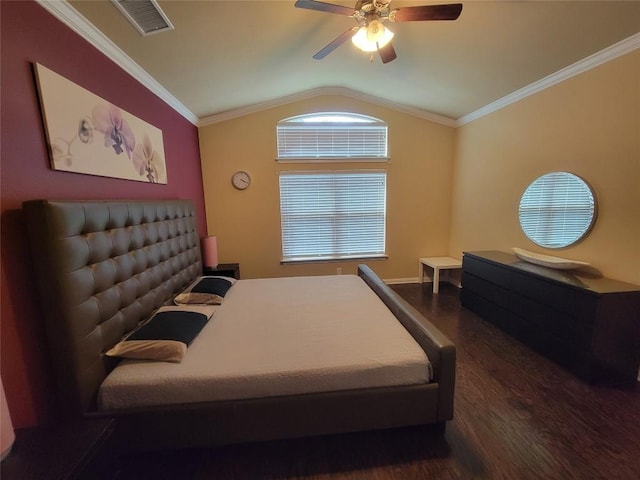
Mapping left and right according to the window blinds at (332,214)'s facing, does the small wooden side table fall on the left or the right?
on its left

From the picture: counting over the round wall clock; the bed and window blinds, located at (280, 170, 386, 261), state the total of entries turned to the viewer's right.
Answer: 1

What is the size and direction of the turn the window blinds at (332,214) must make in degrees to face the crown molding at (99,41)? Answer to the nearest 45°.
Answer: approximately 45° to its right

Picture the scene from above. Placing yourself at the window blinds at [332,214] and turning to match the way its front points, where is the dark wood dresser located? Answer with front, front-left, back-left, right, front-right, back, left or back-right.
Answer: front-left

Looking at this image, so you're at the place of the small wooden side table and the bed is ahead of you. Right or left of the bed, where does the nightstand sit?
right

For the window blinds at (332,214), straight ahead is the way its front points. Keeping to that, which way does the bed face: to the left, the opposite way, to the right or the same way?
to the left

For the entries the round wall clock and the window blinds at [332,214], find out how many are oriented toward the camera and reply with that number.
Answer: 2

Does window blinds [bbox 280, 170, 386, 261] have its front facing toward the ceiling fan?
yes

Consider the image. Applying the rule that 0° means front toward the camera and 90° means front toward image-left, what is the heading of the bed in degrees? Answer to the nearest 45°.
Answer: approximately 270°

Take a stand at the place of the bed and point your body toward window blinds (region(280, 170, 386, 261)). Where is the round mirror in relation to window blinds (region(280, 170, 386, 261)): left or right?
right

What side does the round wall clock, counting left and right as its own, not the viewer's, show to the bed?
front
